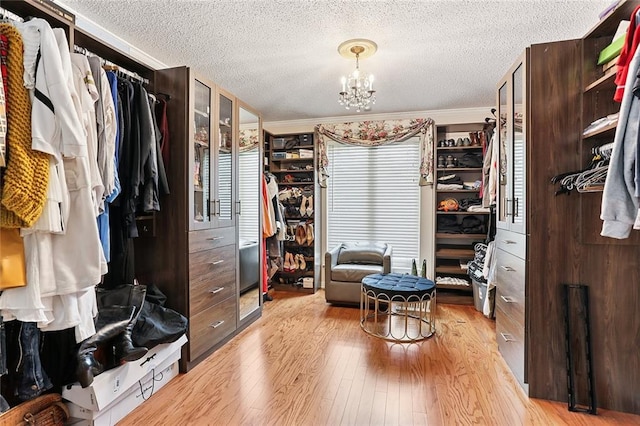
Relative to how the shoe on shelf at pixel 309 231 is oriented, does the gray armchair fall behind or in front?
in front

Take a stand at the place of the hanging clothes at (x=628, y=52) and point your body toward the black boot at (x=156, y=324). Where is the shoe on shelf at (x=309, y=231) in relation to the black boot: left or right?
right

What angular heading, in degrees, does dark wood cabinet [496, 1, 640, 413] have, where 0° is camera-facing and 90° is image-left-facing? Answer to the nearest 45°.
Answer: approximately 90°

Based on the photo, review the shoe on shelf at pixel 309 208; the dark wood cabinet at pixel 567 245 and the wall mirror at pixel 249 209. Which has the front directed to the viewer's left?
the dark wood cabinet

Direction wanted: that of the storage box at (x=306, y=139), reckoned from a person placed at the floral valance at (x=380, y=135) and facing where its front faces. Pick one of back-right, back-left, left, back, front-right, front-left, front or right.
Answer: right

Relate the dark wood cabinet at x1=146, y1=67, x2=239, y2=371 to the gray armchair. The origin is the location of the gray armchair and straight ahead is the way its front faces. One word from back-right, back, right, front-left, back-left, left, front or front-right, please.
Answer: front-right

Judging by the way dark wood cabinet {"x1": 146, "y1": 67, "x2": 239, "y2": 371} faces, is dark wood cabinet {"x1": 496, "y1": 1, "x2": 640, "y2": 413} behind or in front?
in front

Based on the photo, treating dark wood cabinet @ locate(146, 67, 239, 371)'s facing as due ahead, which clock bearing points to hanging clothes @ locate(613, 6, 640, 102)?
The hanging clothes is roughly at 12 o'clock from the dark wood cabinet.

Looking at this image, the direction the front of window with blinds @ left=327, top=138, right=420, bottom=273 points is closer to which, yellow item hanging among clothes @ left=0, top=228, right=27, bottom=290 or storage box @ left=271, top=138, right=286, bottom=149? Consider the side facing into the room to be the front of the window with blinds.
the yellow item hanging among clothes
